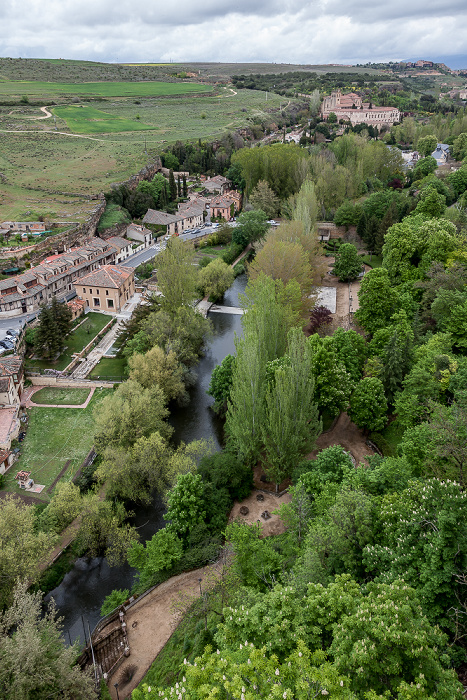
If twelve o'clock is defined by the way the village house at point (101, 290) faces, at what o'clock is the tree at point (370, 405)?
The tree is roughly at 11 o'clock from the village house.

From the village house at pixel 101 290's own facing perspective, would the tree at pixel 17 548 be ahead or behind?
ahead

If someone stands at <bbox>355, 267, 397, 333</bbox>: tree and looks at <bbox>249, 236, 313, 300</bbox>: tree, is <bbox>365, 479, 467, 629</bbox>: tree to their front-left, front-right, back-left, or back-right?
back-left

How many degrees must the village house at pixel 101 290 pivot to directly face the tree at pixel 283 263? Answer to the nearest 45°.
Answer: approximately 45° to its left

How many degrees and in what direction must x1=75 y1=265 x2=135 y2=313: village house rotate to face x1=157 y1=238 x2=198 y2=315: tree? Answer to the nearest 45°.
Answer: approximately 45° to its left

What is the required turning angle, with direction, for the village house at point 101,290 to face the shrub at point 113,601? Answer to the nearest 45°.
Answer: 0° — it already faces it

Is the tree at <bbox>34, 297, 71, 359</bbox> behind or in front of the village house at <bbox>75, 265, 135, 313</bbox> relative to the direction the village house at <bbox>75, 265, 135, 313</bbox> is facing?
in front

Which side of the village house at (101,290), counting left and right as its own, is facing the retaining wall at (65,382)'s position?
front

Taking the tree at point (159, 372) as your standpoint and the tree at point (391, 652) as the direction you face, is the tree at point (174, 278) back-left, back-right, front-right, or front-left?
back-left

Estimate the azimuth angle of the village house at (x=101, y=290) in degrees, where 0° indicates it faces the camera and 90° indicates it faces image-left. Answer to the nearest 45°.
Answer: approximately 0°

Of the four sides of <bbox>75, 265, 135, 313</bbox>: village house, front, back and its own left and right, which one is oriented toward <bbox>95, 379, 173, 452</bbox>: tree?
front

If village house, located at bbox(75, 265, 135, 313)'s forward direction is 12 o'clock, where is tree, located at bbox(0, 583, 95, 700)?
The tree is roughly at 12 o'clock from the village house.

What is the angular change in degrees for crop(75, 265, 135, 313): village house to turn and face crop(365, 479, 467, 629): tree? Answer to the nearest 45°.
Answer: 0° — it already faces it
